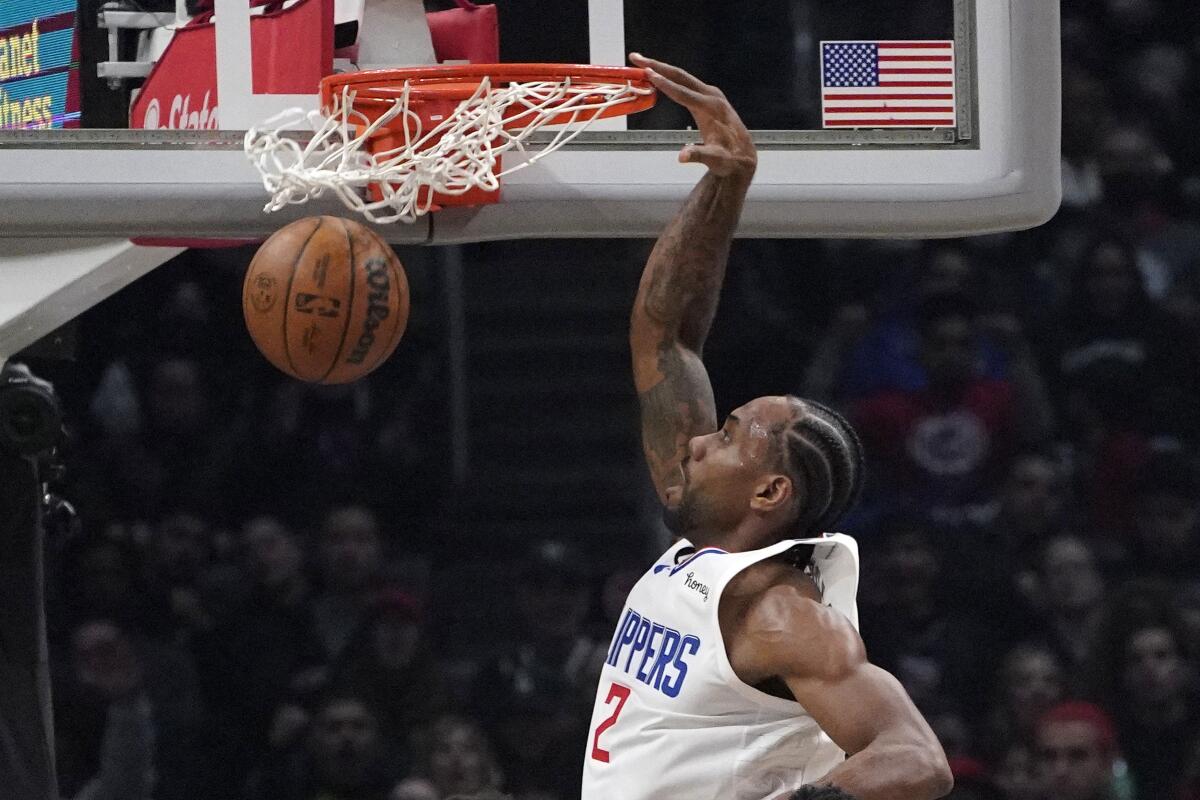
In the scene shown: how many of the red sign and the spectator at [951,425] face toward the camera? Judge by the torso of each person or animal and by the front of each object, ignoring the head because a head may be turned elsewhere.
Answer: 2

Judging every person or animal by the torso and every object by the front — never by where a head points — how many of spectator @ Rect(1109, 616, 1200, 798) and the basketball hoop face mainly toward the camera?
2

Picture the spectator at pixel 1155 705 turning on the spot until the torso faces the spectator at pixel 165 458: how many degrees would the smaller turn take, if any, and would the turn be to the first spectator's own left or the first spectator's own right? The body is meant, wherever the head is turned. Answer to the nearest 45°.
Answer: approximately 90° to the first spectator's own right

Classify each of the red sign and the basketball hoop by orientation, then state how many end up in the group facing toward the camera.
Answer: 2

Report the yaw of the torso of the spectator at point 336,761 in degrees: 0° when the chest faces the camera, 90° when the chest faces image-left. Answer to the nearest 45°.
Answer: approximately 0°

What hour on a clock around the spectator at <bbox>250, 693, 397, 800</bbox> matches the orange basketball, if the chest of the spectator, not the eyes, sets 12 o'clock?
The orange basketball is roughly at 12 o'clock from the spectator.

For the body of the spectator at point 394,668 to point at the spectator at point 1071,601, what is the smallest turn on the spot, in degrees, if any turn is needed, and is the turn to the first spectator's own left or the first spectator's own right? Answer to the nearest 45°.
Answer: approximately 90° to the first spectator's own left

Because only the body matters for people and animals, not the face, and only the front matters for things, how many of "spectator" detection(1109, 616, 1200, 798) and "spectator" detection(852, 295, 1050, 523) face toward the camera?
2
